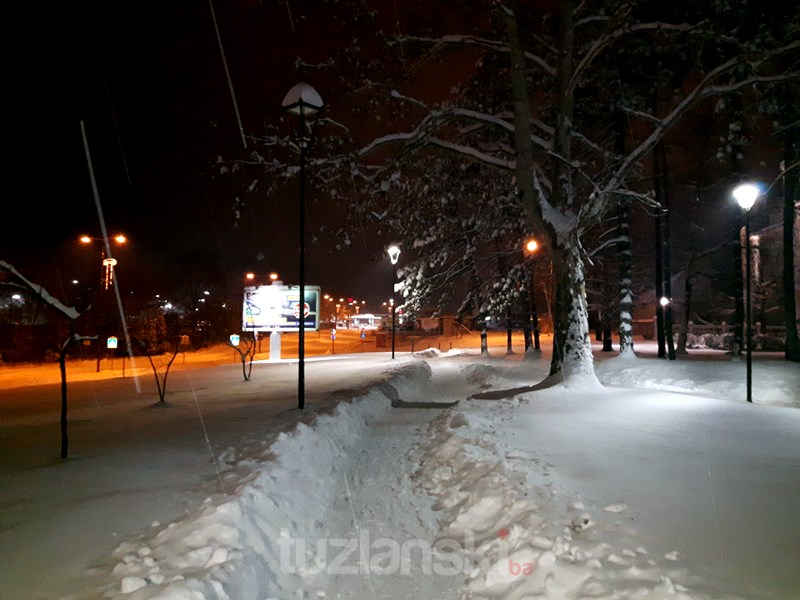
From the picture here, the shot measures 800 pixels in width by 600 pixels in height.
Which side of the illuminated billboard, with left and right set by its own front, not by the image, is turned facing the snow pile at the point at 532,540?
front

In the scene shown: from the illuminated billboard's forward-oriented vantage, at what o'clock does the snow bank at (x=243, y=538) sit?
The snow bank is roughly at 12 o'clock from the illuminated billboard.

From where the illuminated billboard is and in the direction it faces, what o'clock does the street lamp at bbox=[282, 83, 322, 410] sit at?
The street lamp is roughly at 12 o'clock from the illuminated billboard.

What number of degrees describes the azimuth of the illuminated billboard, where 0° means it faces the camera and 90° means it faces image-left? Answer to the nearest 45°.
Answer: approximately 0°
